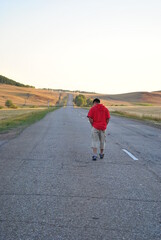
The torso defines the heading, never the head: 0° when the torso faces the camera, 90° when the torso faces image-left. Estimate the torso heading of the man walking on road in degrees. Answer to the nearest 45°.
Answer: approximately 180°
